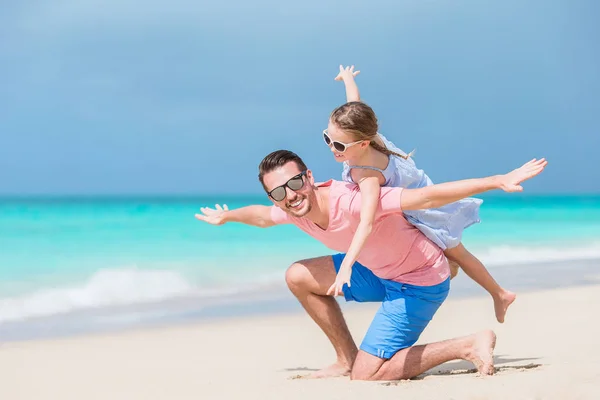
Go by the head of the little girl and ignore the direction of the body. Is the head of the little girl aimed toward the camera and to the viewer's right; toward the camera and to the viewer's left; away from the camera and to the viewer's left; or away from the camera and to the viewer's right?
toward the camera and to the viewer's left
